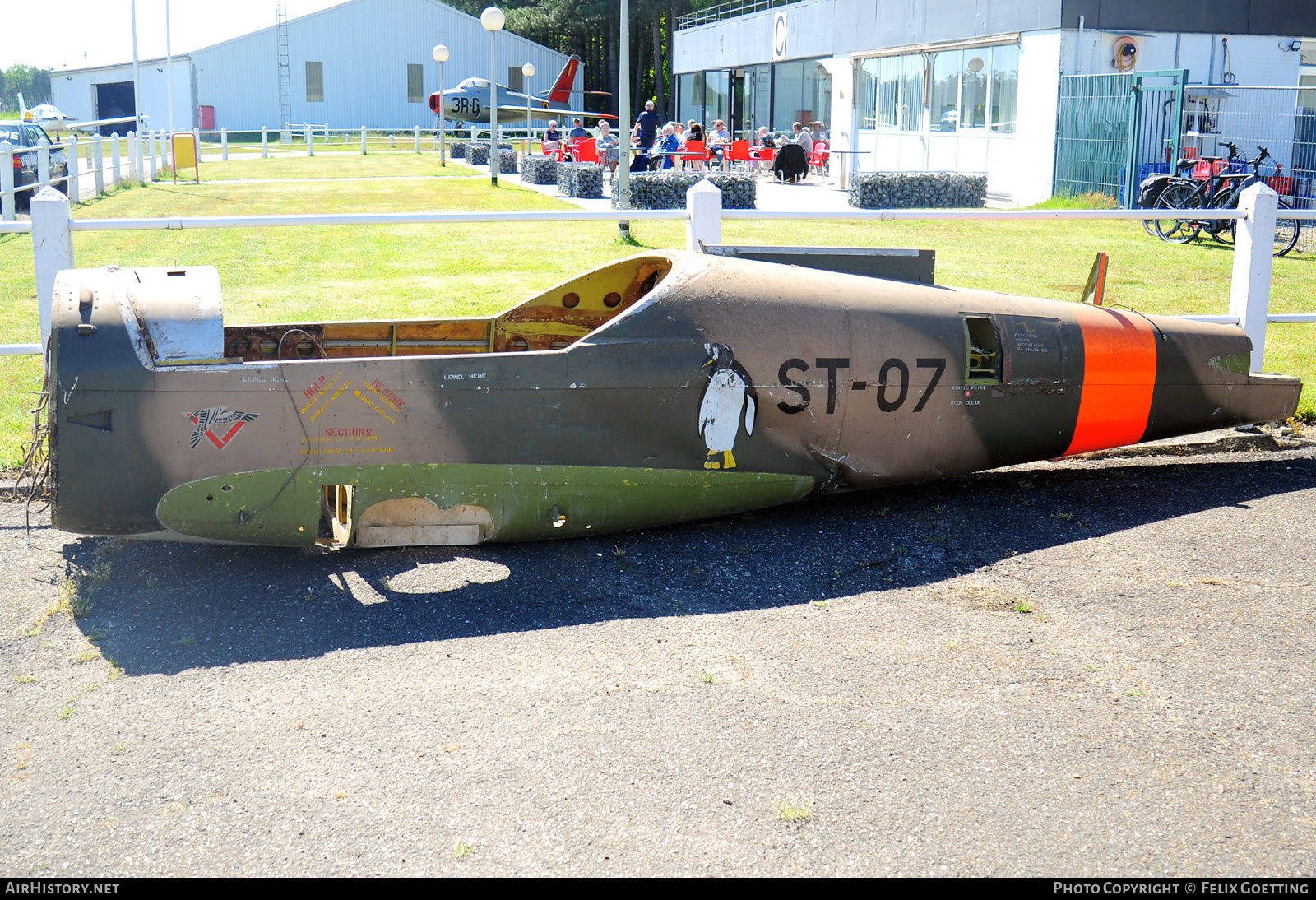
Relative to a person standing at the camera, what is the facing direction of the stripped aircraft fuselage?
facing to the left of the viewer

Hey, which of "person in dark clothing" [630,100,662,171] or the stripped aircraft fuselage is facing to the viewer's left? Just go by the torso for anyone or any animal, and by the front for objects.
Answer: the stripped aircraft fuselage
